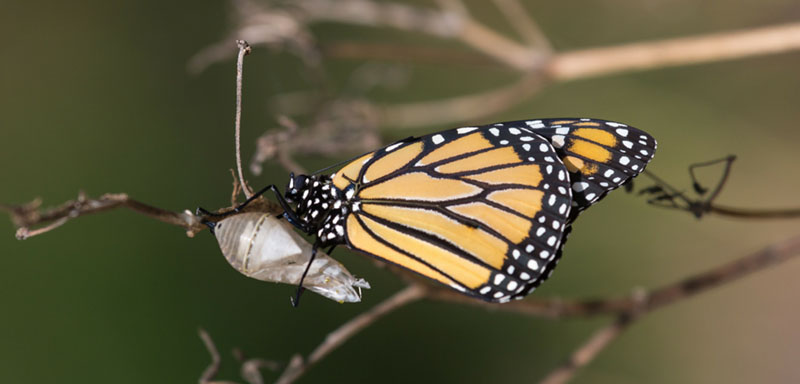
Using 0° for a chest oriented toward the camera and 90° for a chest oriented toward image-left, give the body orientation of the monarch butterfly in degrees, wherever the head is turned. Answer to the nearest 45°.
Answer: approximately 90°
